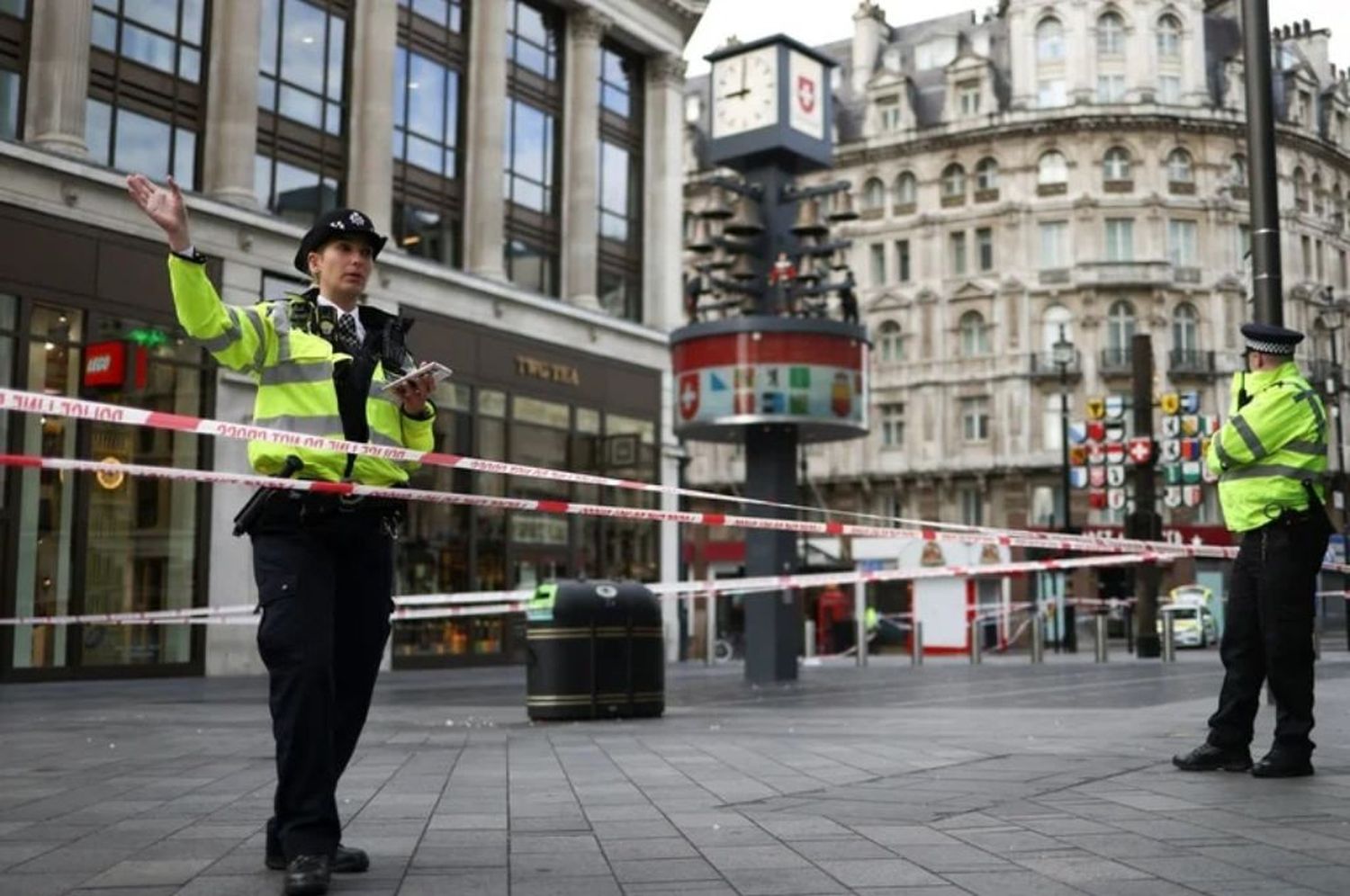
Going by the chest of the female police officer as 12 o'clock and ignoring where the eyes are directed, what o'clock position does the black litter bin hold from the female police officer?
The black litter bin is roughly at 8 o'clock from the female police officer.

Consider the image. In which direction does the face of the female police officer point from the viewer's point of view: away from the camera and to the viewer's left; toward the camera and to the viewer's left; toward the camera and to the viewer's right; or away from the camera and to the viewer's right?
toward the camera and to the viewer's right

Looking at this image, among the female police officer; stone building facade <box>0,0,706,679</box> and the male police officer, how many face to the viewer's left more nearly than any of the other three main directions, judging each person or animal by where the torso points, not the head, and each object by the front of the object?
1

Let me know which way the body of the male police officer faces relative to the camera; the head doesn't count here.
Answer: to the viewer's left

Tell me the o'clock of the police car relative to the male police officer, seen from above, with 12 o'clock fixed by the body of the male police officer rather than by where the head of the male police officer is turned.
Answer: The police car is roughly at 3 o'clock from the male police officer.

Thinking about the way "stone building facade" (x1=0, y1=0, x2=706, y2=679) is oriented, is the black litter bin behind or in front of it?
in front

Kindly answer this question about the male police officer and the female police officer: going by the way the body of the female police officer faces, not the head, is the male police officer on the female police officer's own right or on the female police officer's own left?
on the female police officer's own left

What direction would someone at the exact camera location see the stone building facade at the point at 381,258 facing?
facing the viewer and to the right of the viewer

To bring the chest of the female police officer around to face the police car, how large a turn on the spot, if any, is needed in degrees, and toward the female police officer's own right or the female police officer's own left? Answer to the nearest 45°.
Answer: approximately 90° to the female police officer's own left

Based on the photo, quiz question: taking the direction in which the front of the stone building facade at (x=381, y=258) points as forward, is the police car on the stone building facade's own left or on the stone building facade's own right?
on the stone building facade's own left

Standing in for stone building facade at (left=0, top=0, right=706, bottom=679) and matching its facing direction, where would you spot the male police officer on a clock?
The male police officer is roughly at 1 o'clock from the stone building facade.
